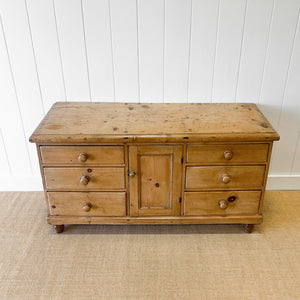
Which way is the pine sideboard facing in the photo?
toward the camera
